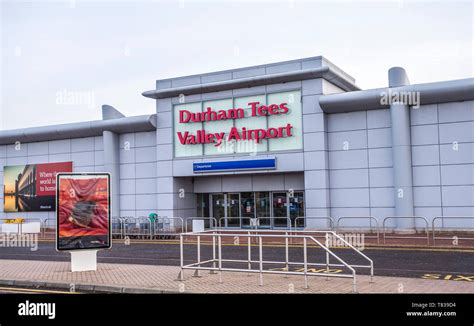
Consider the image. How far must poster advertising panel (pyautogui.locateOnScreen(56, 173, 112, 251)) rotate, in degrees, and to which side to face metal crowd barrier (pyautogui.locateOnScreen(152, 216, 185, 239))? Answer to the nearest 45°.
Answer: approximately 180°

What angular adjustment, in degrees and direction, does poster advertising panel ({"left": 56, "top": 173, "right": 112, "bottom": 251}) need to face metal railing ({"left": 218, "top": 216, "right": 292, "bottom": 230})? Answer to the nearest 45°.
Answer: approximately 135° to its left

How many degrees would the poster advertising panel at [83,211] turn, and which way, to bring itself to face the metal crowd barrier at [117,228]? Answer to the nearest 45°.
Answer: approximately 180°

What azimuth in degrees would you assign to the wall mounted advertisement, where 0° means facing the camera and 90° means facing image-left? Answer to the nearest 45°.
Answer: approximately 45°

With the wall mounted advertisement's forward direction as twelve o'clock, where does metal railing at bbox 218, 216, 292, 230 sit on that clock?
The metal railing is roughly at 9 o'clock from the wall mounted advertisement.

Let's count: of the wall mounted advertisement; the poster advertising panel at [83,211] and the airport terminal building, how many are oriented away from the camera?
0

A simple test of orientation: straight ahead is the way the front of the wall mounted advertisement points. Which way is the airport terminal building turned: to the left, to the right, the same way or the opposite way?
the same way

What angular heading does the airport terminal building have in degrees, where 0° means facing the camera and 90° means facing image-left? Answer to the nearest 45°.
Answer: approximately 45°

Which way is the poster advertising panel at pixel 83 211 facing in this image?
toward the camera
